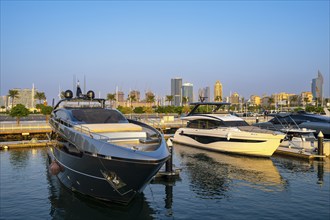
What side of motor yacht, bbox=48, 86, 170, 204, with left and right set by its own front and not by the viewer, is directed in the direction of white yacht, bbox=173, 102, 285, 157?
left

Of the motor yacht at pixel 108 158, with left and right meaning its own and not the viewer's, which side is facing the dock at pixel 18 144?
back

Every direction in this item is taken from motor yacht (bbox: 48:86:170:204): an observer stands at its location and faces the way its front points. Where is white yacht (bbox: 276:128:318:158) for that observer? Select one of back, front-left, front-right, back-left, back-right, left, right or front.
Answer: left

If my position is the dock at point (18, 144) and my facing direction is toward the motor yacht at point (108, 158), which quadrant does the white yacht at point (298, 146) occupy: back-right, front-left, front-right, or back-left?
front-left

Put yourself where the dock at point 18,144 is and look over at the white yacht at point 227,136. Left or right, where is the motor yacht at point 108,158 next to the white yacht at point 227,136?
right

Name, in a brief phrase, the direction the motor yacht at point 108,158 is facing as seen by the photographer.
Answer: facing the viewer and to the right of the viewer
